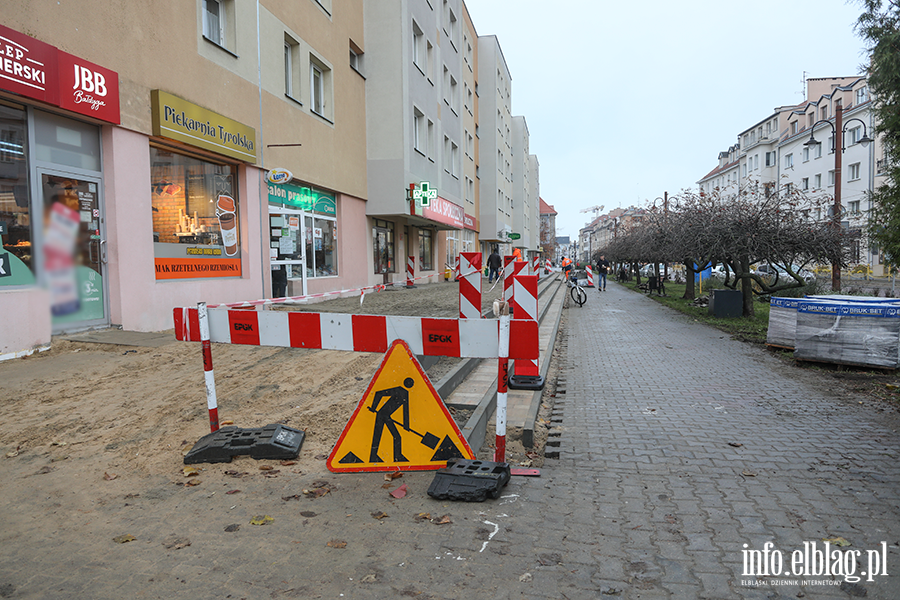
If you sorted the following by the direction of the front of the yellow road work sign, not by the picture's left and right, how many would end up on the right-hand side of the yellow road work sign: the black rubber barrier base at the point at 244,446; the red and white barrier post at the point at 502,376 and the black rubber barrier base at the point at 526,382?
1

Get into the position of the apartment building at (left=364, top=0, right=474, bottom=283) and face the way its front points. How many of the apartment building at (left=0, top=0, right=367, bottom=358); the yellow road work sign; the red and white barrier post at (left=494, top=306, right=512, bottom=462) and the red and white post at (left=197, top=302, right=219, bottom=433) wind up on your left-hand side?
0

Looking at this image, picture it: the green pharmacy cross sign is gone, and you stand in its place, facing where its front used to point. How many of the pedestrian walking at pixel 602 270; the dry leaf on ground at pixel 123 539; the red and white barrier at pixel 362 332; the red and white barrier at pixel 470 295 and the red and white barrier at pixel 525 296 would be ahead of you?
4

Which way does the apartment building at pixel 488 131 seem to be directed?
to the viewer's right

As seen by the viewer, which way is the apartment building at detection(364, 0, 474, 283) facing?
to the viewer's right

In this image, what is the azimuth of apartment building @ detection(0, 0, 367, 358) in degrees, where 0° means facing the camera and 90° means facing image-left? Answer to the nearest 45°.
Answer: approximately 315°

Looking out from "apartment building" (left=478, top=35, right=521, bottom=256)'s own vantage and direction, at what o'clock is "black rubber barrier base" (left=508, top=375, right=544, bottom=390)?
The black rubber barrier base is roughly at 3 o'clock from the apartment building.

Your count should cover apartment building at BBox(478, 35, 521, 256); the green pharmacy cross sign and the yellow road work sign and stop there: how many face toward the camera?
2

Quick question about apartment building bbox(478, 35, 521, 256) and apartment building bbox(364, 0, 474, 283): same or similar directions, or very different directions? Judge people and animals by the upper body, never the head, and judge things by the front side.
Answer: same or similar directions

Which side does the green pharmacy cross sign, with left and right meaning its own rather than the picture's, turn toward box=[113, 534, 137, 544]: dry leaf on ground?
front

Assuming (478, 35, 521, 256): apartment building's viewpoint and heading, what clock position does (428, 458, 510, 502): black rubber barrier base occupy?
The black rubber barrier base is roughly at 3 o'clock from the apartment building.

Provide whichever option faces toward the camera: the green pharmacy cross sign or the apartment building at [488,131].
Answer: the green pharmacy cross sign

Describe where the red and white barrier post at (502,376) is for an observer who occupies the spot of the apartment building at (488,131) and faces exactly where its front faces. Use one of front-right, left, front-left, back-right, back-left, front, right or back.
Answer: right

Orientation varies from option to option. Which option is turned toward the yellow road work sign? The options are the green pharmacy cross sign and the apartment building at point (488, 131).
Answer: the green pharmacy cross sign

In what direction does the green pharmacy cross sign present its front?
toward the camera

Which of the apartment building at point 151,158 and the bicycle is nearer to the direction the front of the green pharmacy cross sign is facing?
the apartment building

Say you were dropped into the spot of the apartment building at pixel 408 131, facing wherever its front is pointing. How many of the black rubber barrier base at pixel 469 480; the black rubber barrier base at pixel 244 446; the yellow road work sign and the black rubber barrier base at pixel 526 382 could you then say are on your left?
0

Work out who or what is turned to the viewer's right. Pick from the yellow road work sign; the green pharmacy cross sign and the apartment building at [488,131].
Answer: the apartment building

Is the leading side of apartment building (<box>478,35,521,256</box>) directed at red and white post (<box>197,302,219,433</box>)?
no

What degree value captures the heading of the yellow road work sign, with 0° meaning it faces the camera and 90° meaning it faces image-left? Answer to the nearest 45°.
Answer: approximately 0°

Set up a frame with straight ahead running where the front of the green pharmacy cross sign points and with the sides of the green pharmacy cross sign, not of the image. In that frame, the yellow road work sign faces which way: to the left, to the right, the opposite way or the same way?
the same way
